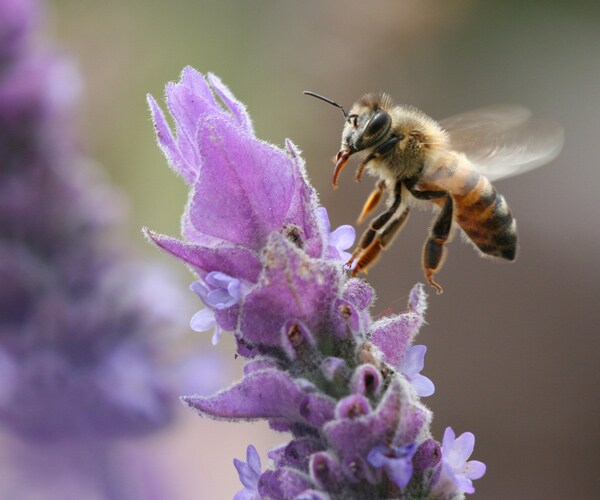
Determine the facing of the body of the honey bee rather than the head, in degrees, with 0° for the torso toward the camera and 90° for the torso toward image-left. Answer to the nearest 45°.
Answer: approximately 90°

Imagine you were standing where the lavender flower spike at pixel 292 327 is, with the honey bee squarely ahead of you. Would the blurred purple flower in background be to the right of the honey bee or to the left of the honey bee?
left

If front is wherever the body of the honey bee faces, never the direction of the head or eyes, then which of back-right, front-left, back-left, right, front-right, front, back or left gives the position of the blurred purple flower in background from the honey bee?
front-right
